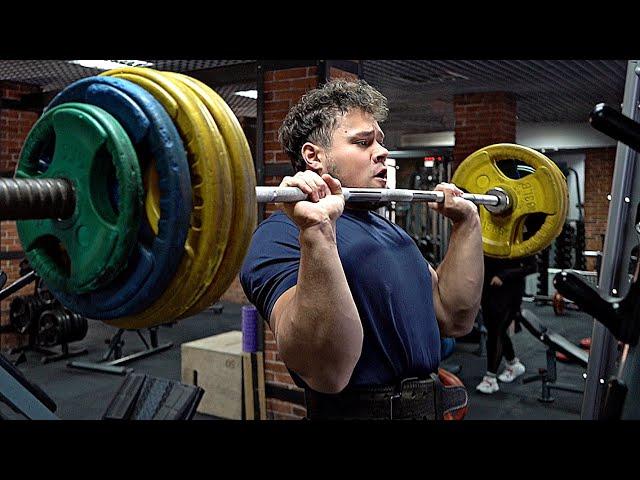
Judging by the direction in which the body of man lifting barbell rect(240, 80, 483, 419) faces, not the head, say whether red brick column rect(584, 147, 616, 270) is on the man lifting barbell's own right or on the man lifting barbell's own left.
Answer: on the man lifting barbell's own left

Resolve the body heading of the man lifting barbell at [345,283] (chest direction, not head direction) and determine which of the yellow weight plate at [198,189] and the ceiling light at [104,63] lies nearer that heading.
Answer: the yellow weight plate

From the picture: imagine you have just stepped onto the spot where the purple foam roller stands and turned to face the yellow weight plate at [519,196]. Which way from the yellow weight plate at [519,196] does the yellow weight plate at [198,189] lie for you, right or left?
right

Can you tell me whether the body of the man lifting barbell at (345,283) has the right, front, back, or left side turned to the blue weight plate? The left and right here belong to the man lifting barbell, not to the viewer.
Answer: right

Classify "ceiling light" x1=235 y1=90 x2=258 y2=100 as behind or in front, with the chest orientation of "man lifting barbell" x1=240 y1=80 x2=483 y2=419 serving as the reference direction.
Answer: behind

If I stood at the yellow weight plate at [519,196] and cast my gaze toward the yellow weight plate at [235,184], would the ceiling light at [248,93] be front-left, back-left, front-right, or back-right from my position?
back-right

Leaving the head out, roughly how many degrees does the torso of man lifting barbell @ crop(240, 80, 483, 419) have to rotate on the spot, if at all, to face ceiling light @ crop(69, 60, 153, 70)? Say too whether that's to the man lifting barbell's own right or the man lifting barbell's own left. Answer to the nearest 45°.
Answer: approximately 180°

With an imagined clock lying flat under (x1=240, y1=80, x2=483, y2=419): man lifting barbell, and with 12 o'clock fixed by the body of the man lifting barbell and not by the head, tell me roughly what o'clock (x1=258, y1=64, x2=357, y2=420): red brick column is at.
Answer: The red brick column is roughly at 7 o'clock from the man lifting barbell.

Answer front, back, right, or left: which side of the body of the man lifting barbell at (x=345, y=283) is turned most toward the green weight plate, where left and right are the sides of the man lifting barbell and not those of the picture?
right

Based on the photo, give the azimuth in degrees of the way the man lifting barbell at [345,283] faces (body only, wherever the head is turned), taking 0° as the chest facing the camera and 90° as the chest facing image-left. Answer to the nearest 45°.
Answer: approximately 315°
